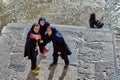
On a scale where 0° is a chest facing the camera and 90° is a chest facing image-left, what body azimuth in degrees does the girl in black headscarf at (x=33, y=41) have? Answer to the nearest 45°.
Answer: approximately 315°

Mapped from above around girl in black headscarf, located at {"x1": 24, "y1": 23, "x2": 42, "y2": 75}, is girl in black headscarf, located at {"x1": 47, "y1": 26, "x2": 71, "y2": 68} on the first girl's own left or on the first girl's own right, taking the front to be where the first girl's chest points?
on the first girl's own left

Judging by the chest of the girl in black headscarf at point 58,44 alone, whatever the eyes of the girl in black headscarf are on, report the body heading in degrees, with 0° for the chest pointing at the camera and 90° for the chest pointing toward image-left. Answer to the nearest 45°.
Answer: approximately 45°

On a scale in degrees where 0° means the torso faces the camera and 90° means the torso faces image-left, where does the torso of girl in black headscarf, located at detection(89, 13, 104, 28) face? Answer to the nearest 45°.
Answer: approximately 270°
